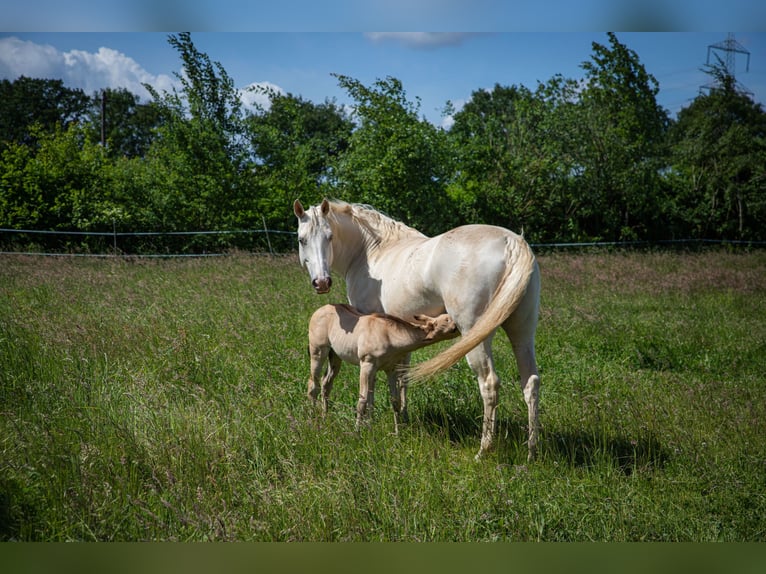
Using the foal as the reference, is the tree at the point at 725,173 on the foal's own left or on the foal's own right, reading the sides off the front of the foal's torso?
on the foal's own left

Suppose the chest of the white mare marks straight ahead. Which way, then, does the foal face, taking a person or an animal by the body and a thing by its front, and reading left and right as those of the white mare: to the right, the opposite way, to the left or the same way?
the opposite way

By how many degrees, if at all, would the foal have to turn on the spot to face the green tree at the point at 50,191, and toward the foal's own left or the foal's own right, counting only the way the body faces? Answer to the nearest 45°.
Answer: approximately 180°

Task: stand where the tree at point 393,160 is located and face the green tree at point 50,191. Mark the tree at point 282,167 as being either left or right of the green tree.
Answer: right

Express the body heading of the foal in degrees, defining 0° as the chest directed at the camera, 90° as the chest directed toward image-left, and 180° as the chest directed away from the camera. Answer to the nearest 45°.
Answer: approximately 315°

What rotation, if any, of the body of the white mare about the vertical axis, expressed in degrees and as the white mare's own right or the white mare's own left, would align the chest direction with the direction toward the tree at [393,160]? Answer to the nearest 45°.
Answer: approximately 45° to the white mare's own right

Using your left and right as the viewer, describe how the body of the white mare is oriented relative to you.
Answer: facing away from the viewer and to the left of the viewer
